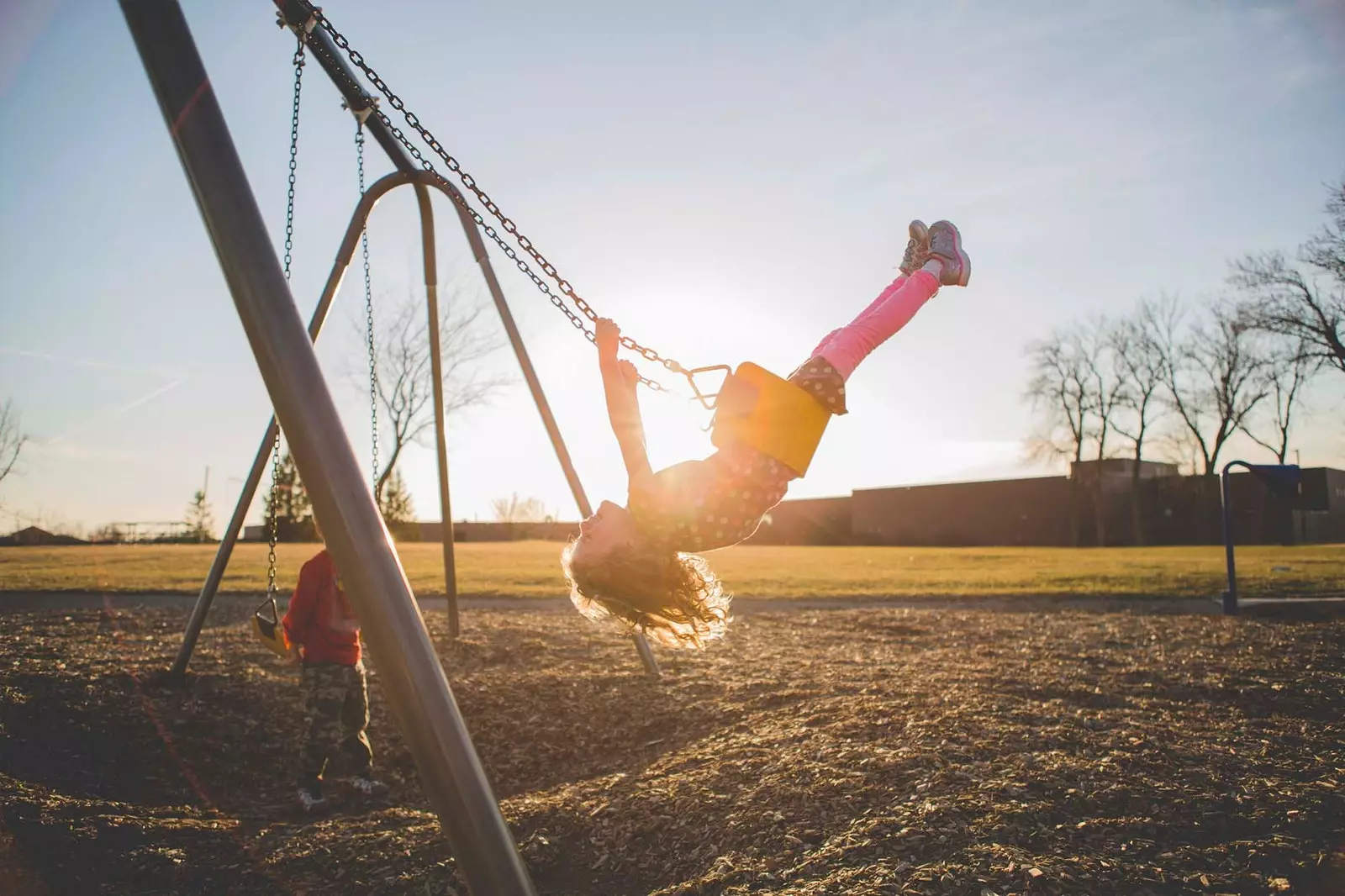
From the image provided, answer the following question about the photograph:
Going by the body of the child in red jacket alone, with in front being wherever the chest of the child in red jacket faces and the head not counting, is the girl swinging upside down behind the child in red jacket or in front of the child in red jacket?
in front
